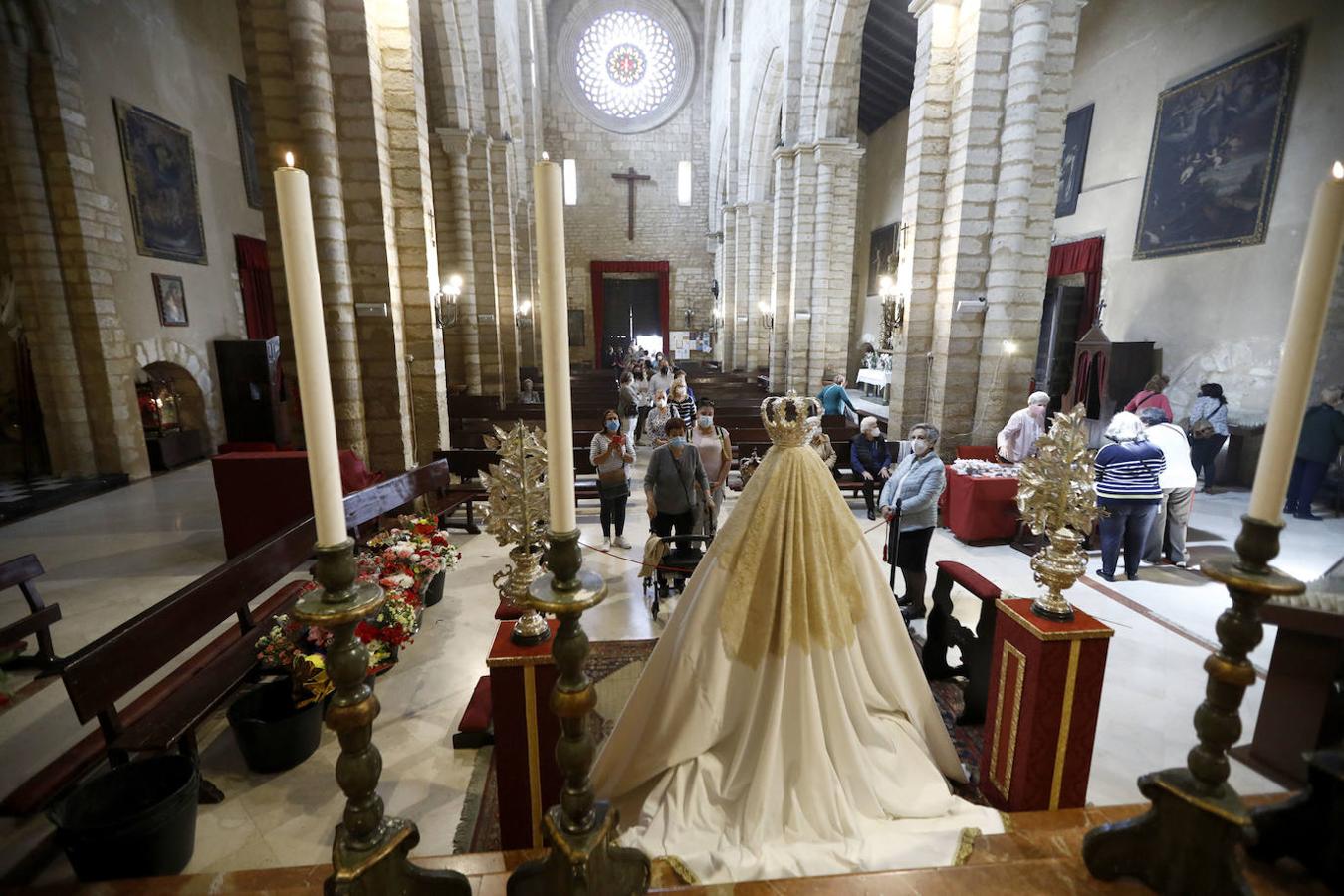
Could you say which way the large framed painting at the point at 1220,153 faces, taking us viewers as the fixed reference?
facing the viewer and to the left of the viewer

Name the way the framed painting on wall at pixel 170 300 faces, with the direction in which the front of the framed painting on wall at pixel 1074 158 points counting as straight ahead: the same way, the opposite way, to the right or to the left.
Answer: the opposite way

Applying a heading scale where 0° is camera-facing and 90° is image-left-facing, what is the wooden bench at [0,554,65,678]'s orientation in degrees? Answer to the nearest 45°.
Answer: approximately 315°

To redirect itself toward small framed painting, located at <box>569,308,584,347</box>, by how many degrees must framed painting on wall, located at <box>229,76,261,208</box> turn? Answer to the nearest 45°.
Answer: approximately 90° to its left

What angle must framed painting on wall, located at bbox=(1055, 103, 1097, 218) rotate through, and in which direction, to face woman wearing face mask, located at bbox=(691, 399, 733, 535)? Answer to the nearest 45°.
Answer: approximately 45° to its left

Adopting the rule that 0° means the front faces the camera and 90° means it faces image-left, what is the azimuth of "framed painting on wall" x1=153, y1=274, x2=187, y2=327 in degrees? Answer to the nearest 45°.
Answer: approximately 315°

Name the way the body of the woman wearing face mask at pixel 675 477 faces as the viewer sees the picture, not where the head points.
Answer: toward the camera

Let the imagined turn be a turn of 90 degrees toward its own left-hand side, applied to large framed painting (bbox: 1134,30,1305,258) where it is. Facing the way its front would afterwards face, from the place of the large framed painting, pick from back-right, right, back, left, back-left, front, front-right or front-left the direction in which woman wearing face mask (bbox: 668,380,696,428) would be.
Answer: right

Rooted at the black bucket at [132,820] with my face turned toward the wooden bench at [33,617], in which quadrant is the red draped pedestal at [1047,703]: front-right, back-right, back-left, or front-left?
back-right

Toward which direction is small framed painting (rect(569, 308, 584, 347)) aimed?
toward the camera

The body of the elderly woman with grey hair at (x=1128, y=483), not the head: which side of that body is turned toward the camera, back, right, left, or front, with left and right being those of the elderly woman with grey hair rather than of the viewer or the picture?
back

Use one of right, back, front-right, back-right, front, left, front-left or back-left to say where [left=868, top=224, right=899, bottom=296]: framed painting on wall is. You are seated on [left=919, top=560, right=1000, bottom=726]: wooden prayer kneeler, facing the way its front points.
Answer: back-right

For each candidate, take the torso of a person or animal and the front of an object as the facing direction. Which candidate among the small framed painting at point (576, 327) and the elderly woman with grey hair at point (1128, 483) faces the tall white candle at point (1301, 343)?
the small framed painting

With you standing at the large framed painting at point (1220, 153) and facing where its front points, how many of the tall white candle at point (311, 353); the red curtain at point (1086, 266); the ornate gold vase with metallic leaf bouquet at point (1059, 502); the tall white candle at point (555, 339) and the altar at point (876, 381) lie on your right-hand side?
2
